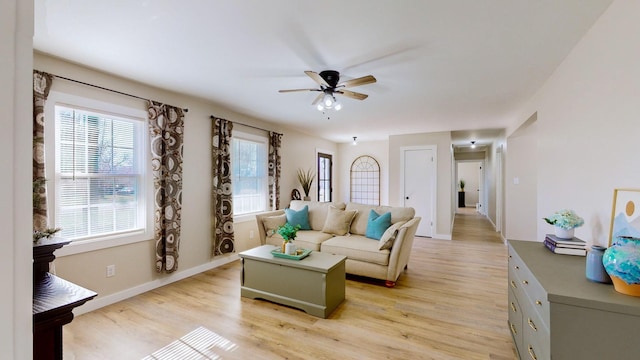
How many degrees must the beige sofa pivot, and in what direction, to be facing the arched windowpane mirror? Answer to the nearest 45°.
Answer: approximately 135° to its right

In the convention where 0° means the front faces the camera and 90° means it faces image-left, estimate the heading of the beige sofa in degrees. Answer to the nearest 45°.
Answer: approximately 45°

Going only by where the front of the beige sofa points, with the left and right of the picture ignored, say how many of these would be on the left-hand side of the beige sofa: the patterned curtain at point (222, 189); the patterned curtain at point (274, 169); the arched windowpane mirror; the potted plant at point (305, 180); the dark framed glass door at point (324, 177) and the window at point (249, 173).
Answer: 0

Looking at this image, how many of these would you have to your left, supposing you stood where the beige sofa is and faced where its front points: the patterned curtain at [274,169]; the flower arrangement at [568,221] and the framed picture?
2

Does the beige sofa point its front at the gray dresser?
no

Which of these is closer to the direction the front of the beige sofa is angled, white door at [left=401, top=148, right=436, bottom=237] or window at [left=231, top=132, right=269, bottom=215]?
the window

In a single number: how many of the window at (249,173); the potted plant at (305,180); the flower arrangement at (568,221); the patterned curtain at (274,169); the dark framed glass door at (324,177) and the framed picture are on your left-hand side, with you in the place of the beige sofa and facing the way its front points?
2

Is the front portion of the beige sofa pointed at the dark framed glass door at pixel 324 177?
no

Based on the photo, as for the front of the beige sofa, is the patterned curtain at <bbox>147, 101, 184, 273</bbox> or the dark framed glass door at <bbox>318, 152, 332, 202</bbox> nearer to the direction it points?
the patterned curtain

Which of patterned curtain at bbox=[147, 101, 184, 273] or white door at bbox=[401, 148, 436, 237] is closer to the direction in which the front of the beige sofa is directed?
the patterned curtain

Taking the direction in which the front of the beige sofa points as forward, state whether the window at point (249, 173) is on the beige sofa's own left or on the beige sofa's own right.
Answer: on the beige sofa's own right

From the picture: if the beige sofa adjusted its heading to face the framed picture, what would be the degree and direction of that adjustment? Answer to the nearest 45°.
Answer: approximately 90° to its left

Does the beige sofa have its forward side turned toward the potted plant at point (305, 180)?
no

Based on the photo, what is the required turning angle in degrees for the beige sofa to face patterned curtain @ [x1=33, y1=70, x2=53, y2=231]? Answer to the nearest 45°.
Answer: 0° — it already faces it

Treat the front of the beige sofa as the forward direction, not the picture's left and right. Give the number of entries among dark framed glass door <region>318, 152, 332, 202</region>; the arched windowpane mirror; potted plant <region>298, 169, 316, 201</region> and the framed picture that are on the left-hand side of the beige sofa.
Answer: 1

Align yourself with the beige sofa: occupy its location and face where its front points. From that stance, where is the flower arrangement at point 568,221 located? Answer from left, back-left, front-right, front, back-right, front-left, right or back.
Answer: left

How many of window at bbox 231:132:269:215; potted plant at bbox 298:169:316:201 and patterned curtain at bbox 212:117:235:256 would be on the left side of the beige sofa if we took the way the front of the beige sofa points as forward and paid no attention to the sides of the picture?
0

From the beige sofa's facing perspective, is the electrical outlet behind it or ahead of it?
ahead

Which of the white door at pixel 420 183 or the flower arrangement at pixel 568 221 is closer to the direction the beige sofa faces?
the flower arrangement

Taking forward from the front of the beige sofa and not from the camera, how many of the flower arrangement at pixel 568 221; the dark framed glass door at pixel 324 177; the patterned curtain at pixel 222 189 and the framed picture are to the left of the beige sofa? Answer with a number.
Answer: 2
